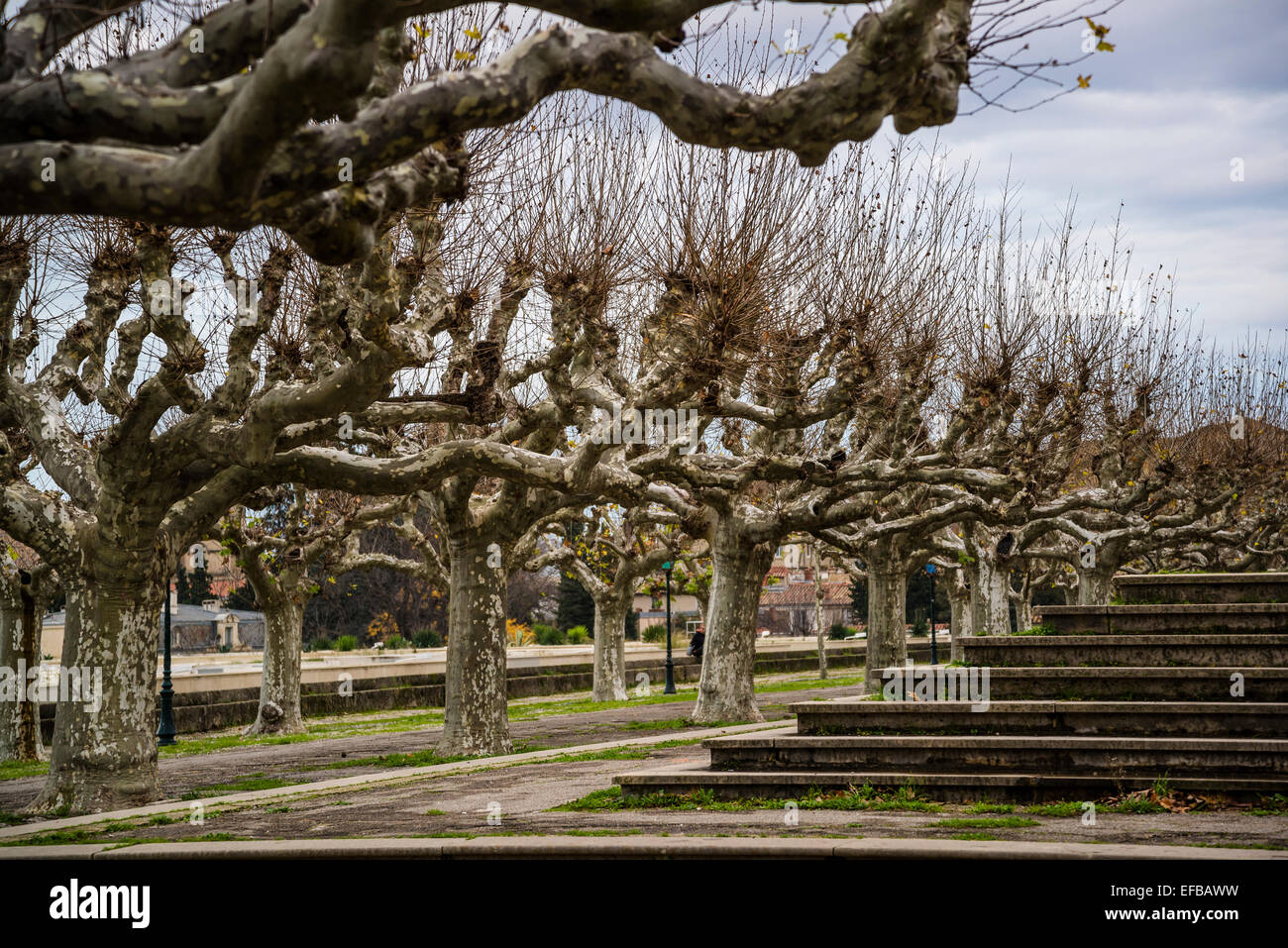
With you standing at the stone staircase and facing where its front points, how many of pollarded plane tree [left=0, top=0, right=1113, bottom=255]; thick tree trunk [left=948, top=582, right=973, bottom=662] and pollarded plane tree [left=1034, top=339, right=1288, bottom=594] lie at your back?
2

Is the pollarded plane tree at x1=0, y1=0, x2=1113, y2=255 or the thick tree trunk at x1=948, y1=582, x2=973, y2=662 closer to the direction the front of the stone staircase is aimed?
the pollarded plane tree

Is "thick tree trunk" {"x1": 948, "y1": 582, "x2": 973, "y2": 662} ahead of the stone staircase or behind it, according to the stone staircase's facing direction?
behind

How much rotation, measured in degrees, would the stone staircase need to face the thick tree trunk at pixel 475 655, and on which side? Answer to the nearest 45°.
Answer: approximately 135° to its right

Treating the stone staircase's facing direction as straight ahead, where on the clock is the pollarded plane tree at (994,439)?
The pollarded plane tree is roughly at 6 o'clock from the stone staircase.

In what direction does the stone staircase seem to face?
toward the camera

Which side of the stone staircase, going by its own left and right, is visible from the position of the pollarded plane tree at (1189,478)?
back

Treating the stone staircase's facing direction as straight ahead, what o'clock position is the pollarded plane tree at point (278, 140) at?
The pollarded plane tree is roughly at 1 o'clock from the stone staircase.
